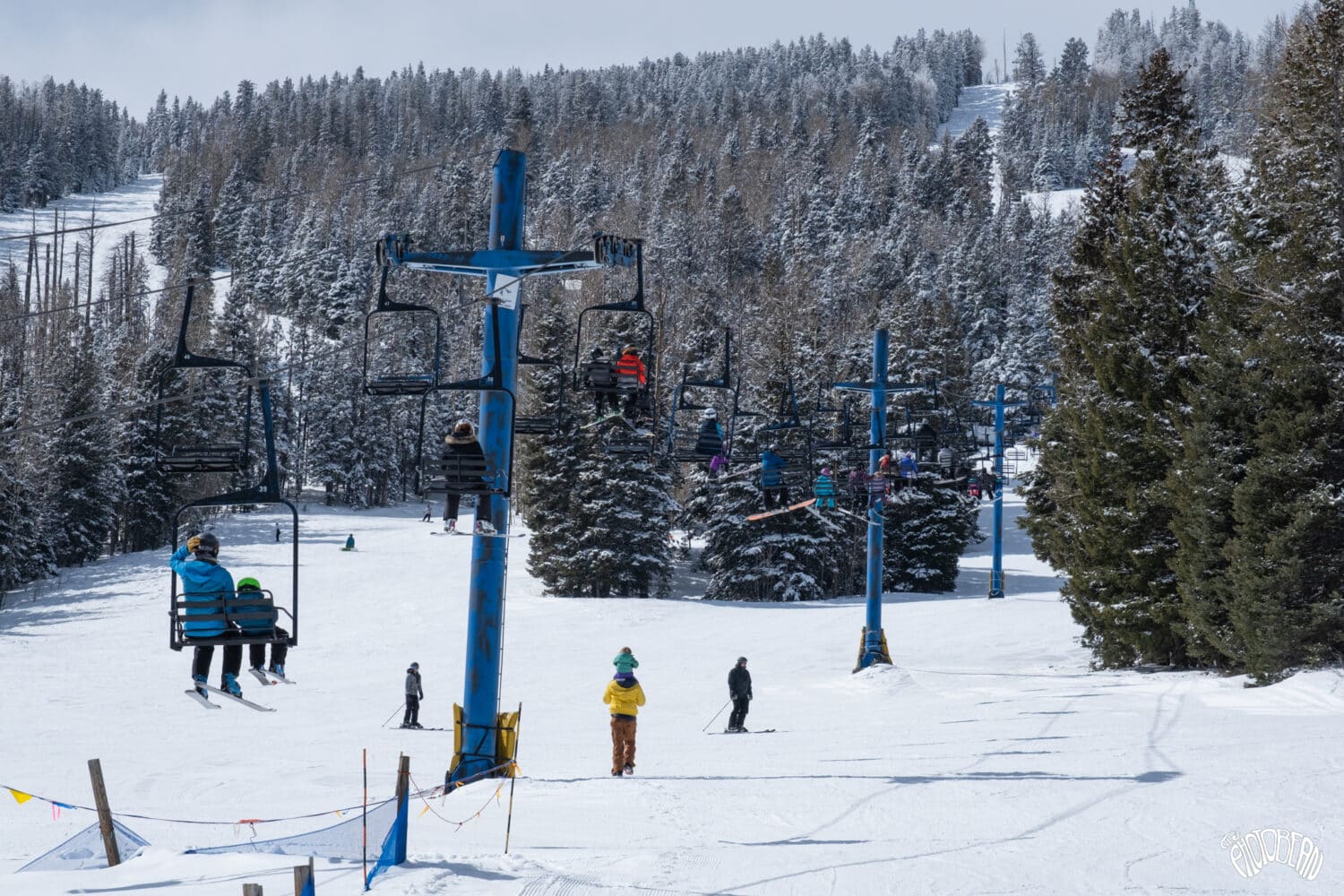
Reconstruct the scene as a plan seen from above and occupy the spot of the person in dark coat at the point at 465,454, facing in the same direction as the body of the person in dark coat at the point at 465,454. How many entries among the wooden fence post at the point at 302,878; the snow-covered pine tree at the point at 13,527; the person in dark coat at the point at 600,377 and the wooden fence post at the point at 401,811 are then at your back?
2

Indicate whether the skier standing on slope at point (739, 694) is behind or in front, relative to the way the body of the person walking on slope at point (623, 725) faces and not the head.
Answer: in front

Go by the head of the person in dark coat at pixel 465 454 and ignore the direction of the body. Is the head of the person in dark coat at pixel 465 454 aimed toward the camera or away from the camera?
away from the camera

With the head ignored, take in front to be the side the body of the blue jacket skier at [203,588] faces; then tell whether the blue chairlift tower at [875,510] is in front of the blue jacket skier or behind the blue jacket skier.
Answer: in front

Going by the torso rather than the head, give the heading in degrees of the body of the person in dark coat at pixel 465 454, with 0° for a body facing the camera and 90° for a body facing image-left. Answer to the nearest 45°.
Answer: approximately 180°

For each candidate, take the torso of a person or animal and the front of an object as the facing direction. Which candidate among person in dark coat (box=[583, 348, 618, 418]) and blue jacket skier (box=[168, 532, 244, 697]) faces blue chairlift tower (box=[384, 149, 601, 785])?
the blue jacket skier

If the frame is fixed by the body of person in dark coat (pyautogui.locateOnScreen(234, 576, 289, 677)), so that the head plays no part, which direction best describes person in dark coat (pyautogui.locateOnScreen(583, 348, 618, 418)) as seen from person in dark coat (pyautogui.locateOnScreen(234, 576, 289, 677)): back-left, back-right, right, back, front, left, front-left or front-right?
front

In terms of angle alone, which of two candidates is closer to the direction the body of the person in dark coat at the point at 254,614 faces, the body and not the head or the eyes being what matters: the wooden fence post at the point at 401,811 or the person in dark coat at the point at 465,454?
the person in dark coat

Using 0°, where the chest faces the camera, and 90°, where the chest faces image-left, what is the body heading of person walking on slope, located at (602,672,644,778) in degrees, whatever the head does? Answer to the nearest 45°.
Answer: approximately 180°

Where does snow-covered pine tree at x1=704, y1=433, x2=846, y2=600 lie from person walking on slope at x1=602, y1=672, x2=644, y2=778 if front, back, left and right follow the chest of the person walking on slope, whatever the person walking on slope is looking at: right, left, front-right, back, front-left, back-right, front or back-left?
front

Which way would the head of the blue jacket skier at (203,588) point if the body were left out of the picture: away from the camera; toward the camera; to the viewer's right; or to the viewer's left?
away from the camera

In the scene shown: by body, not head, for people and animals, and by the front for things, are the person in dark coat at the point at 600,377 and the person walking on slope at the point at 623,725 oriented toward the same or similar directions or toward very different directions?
same or similar directions

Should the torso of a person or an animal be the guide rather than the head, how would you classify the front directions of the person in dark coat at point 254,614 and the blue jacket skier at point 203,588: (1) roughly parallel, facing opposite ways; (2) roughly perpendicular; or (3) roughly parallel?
roughly parallel

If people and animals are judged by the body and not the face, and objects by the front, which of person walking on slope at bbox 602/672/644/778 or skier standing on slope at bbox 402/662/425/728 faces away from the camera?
person walking on slope at bbox 602/672/644/778
